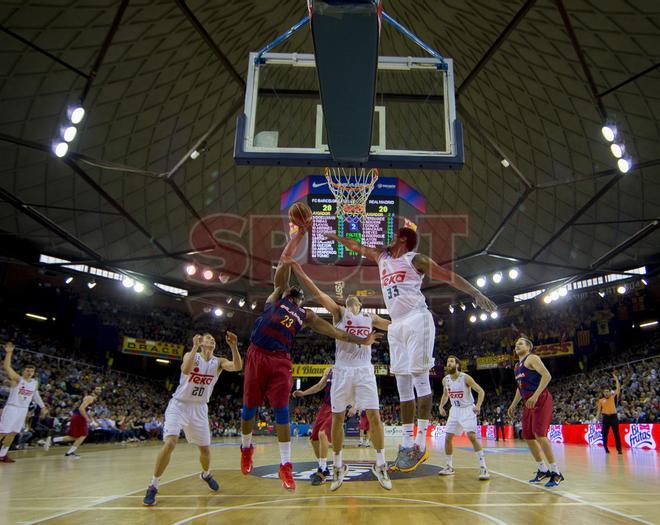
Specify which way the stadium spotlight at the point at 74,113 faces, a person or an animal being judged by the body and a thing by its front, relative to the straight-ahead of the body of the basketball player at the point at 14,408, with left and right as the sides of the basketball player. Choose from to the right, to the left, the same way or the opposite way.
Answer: the same way

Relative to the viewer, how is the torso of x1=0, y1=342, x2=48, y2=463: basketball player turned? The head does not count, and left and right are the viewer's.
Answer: facing the viewer and to the right of the viewer

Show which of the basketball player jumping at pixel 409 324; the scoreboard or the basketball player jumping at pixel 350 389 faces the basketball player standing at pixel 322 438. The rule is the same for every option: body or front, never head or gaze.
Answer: the scoreboard

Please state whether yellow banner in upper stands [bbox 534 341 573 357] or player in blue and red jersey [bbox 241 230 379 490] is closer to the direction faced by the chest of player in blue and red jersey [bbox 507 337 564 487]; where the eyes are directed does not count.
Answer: the player in blue and red jersey

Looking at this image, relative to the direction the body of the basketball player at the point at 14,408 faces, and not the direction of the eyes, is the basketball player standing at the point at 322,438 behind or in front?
in front

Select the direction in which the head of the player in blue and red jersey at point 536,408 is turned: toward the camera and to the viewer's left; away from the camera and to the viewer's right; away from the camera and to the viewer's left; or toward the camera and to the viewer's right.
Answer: toward the camera and to the viewer's left

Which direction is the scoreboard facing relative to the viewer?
toward the camera

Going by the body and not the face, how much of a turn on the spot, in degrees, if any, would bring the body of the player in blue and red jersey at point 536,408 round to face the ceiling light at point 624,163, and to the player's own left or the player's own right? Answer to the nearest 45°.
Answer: approximately 180°

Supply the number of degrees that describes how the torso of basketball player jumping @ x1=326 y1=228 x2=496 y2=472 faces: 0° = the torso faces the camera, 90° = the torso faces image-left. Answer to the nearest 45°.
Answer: approximately 45°

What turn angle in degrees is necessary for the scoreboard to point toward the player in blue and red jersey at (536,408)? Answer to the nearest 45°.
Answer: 0° — it already faces them

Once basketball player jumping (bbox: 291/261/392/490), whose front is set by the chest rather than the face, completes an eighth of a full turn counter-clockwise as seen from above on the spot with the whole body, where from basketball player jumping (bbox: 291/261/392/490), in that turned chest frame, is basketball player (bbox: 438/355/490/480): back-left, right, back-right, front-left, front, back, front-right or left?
left

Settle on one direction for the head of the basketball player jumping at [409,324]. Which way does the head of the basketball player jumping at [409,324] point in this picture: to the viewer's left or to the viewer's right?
to the viewer's left

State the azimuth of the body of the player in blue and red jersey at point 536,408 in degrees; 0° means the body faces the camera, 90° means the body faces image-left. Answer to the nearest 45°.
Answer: approximately 45°

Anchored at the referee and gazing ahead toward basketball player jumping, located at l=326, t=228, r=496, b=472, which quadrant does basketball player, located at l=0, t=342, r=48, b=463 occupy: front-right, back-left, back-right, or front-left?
front-right
